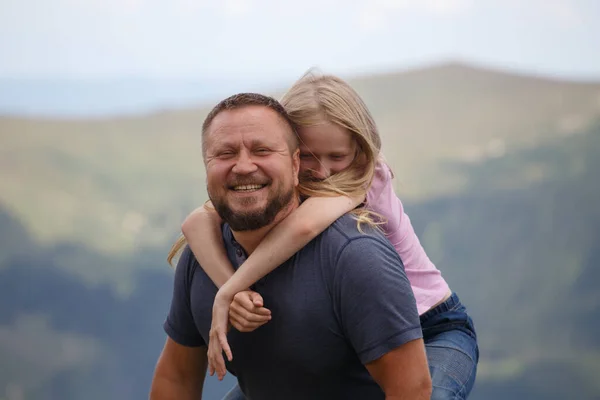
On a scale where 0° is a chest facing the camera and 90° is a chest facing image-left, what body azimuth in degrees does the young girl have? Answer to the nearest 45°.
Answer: approximately 45°

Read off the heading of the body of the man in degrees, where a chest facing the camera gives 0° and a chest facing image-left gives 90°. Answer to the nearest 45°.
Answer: approximately 45°

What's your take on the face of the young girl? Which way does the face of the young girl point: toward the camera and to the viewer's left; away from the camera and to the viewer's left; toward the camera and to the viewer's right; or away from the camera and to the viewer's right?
toward the camera and to the viewer's left
